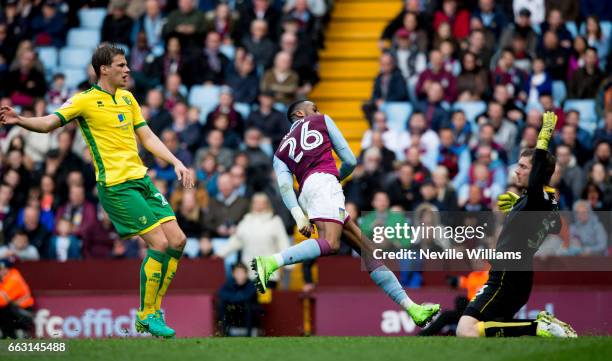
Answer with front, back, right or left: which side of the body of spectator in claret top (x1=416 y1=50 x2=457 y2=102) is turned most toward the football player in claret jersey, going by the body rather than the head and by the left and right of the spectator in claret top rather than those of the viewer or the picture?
front

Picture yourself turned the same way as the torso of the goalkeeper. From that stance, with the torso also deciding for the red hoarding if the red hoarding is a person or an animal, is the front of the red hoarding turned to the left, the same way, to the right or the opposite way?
to the left

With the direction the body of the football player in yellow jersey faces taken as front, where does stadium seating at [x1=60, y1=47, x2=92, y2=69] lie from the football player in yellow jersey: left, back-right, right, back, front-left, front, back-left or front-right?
back-left

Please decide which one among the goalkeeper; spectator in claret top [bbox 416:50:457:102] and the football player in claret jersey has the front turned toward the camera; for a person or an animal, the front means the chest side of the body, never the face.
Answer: the spectator in claret top

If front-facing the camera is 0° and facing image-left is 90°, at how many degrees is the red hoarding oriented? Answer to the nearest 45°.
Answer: approximately 0°

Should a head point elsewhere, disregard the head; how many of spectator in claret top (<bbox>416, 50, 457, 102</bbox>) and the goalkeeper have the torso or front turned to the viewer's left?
1

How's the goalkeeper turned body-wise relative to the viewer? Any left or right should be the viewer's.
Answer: facing to the left of the viewer

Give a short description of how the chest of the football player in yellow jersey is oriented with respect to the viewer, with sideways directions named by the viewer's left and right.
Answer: facing the viewer and to the right of the viewer

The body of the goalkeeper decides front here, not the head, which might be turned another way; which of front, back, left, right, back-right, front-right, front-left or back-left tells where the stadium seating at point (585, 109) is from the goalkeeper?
right

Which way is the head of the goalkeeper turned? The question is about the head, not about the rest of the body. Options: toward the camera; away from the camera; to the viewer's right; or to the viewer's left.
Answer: to the viewer's left

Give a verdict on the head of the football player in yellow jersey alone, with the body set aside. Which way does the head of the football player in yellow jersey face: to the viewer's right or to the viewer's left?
to the viewer's right

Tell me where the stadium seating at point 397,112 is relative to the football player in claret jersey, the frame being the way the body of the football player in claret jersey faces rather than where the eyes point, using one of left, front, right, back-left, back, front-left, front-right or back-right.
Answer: front-left
